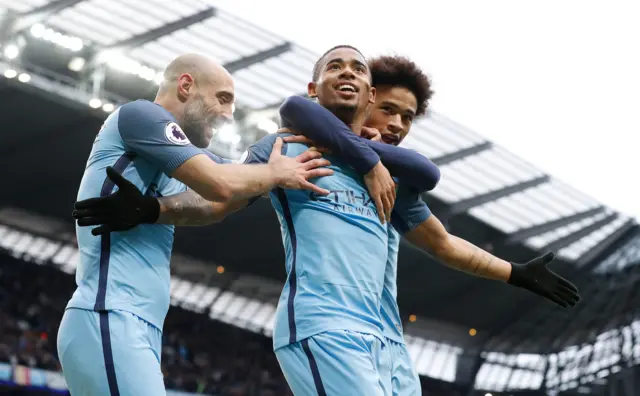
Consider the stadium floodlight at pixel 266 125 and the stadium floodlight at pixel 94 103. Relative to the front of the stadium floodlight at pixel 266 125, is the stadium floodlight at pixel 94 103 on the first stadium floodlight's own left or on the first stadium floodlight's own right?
on the first stadium floodlight's own right

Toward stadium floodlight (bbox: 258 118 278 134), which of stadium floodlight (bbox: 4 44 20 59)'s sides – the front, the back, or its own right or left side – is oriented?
left

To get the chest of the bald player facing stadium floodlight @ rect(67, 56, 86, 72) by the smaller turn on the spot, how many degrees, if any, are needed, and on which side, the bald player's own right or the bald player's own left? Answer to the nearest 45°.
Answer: approximately 90° to the bald player's own left

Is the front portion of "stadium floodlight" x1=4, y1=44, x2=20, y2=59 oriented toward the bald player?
yes

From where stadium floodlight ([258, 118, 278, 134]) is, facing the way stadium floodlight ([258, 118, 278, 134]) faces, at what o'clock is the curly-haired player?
The curly-haired player is roughly at 12 o'clock from the stadium floodlight.

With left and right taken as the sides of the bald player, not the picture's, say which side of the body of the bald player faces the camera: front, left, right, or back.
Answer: right
